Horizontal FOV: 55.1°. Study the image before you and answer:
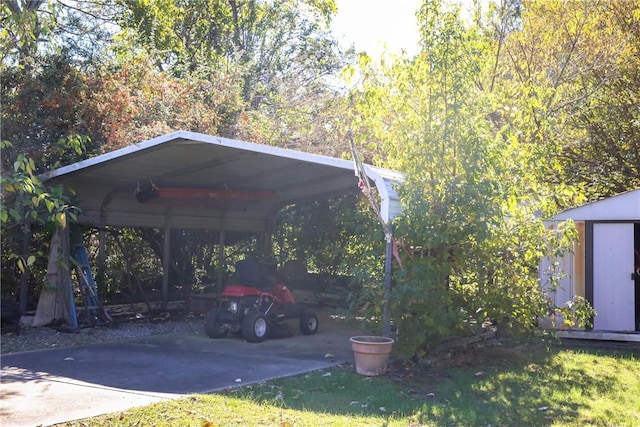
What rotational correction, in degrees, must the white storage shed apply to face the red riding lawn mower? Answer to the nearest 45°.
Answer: approximately 90° to its right

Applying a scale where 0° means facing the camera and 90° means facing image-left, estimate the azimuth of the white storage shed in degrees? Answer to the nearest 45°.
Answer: approximately 0°

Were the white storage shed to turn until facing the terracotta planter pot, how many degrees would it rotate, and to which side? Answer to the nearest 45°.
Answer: approximately 45° to its right

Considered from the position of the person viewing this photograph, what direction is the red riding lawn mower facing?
facing away from the viewer and to the right of the viewer

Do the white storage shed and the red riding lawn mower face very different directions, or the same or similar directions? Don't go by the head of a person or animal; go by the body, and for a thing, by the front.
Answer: very different directions

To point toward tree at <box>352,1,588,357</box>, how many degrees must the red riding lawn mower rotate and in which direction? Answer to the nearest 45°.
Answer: approximately 90° to its right
